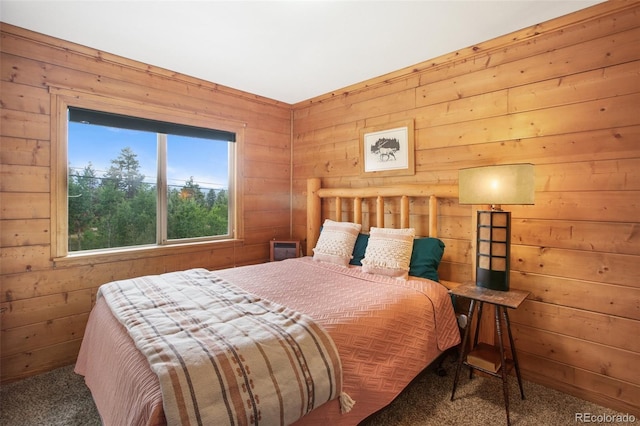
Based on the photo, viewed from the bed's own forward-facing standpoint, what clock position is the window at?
The window is roughly at 3 o'clock from the bed.

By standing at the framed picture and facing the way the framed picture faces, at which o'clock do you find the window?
The window is roughly at 1 o'clock from the framed picture.

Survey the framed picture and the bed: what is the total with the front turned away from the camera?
0

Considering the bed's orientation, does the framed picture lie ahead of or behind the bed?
behind

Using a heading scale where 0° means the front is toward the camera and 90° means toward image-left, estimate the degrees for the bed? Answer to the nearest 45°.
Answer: approximately 45°

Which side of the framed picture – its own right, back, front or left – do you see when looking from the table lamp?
left

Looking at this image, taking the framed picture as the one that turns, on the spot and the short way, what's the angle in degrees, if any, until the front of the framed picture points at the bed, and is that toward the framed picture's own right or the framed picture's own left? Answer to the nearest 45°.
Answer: approximately 45° to the framed picture's own left
